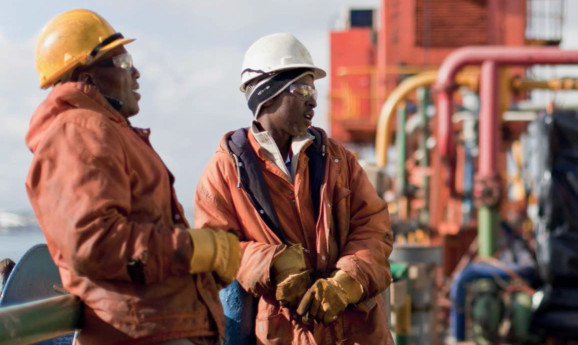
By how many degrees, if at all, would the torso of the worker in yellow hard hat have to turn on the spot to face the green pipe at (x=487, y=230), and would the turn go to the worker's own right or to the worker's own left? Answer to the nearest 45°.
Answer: approximately 45° to the worker's own left

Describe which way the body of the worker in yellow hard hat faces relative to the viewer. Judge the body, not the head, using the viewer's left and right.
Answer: facing to the right of the viewer

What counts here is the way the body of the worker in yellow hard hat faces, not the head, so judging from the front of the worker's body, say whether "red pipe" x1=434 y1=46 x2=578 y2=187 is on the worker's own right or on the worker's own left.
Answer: on the worker's own left

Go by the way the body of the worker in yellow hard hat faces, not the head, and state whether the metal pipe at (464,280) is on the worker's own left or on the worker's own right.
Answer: on the worker's own left

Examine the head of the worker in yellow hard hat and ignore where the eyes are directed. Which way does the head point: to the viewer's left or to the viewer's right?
to the viewer's right

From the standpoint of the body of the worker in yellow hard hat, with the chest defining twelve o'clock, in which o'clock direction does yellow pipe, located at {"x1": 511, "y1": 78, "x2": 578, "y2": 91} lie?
The yellow pipe is roughly at 10 o'clock from the worker in yellow hard hat.
